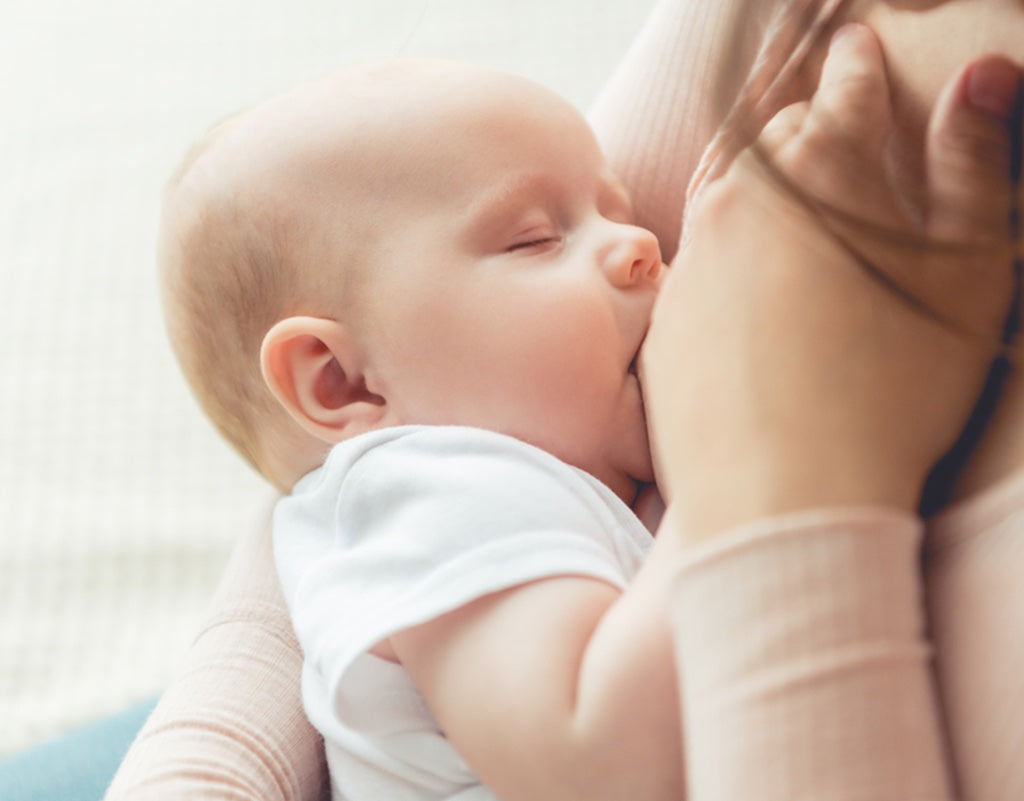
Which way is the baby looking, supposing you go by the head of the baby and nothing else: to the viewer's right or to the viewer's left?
to the viewer's right

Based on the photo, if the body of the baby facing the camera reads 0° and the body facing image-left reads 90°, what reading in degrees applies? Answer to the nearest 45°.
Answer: approximately 270°
